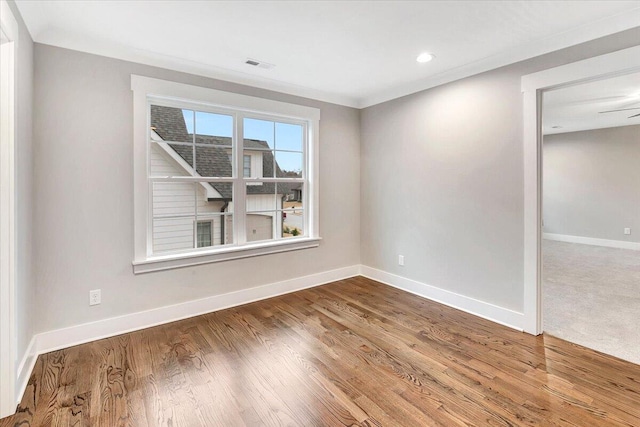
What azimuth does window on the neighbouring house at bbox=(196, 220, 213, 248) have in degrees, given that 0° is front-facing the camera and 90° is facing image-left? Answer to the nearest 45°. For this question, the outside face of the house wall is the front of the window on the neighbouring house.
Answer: approximately 0°
